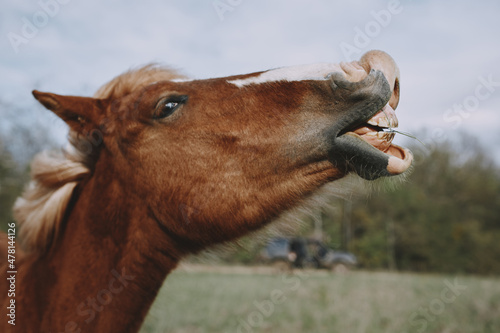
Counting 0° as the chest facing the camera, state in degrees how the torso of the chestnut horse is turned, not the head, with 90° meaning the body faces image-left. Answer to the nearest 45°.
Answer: approximately 270°
